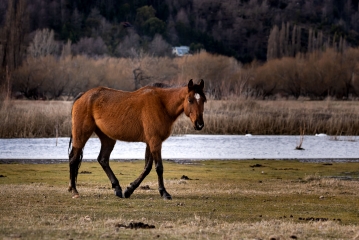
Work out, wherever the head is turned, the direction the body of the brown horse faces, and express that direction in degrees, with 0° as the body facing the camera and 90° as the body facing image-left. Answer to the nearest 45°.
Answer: approximately 270°
